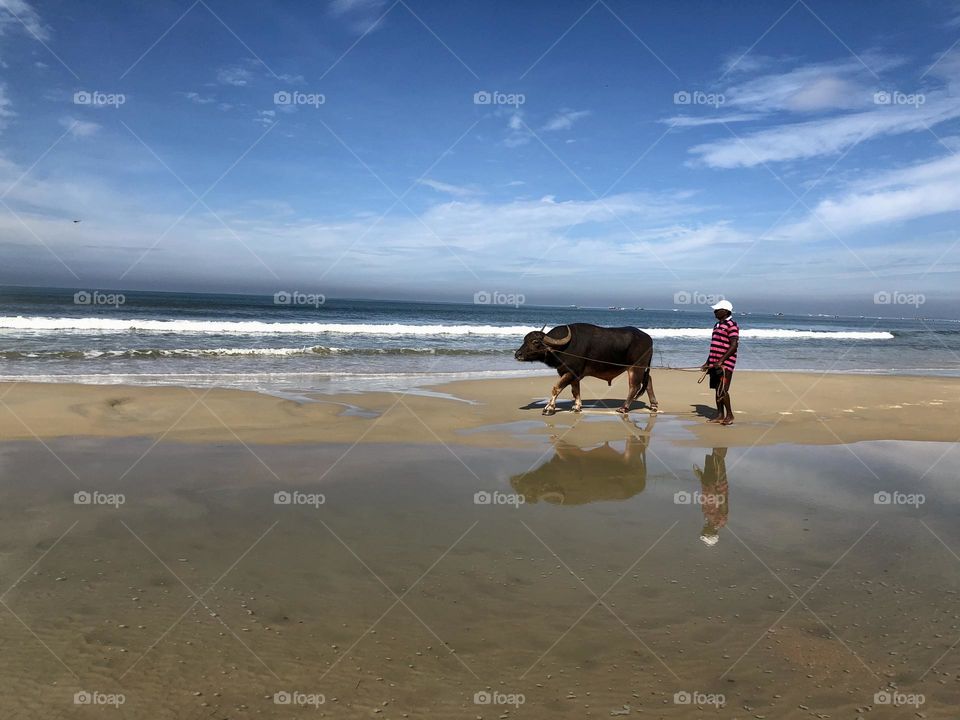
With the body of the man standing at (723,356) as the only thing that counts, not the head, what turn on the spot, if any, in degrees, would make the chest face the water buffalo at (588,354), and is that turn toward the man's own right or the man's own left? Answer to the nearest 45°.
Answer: approximately 45° to the man's own right

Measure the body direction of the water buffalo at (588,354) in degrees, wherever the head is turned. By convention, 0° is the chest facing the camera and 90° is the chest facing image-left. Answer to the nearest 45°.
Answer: approximately 90°

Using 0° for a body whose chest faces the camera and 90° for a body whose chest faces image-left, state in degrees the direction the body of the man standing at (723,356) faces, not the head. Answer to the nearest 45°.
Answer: approximately 45°
